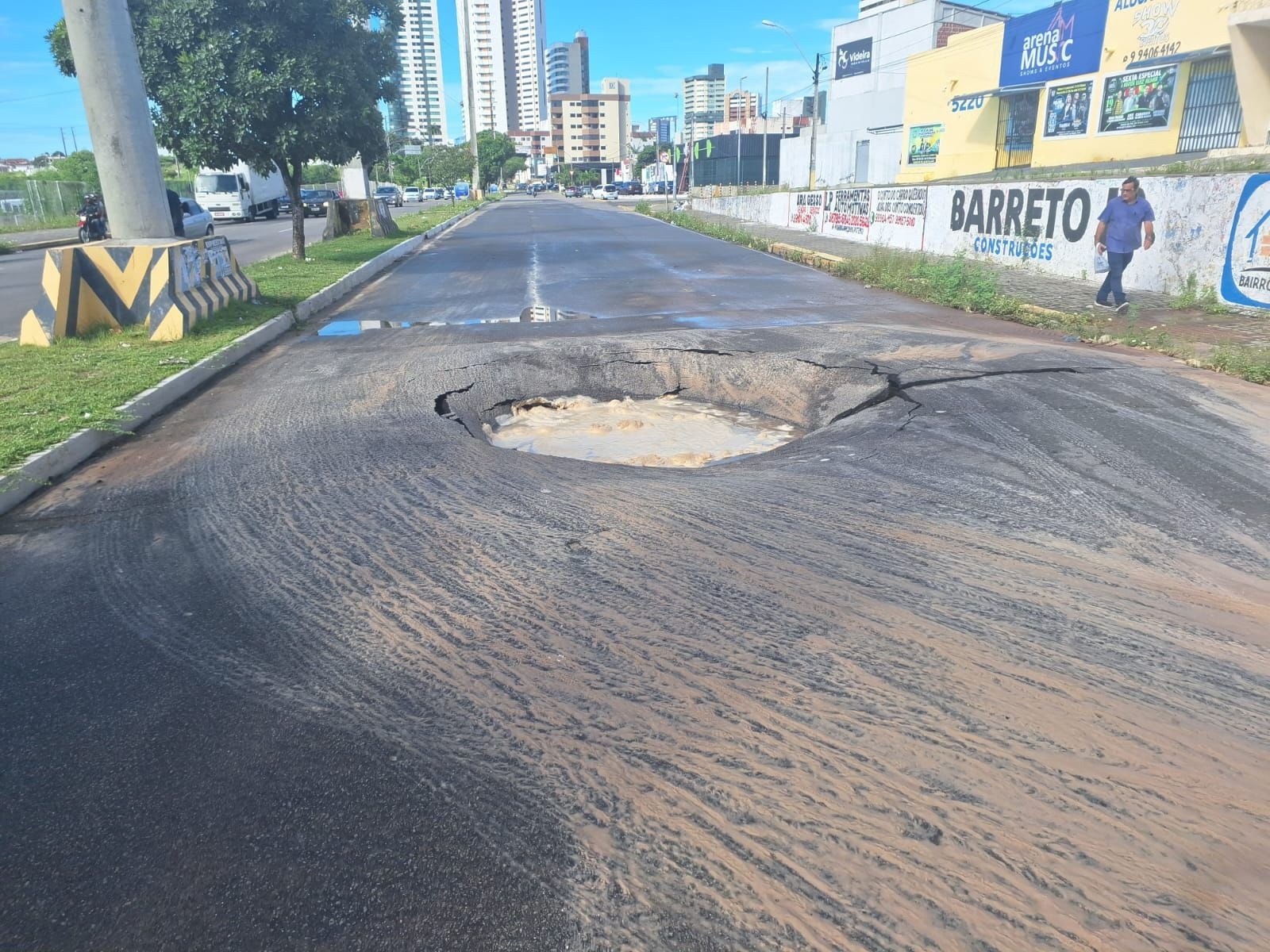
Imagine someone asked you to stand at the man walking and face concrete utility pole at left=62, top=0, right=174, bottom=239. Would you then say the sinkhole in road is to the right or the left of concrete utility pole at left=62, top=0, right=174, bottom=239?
left

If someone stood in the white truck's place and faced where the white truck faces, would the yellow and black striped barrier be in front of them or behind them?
in front

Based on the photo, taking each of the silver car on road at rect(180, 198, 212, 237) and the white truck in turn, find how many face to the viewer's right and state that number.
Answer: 0

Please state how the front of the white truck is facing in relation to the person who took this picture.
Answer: facing the viewer and to the left of the viewer

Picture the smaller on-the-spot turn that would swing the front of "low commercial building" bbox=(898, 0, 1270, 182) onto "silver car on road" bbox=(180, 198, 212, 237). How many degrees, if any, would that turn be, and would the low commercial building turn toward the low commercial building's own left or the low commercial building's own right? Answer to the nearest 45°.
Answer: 0° — it already faces it

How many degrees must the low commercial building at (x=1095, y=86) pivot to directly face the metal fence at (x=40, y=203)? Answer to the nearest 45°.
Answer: approximately 45° to its right

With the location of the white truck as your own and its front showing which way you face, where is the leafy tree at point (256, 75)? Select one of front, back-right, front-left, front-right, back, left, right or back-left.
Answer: front-left

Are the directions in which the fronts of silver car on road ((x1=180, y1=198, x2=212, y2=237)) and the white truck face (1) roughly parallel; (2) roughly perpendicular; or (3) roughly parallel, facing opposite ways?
roughly parallel

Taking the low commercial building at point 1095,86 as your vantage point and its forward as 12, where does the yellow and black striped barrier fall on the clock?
The yellow and black striped barrier is roughly at 11 o'clock from the low commercial building.

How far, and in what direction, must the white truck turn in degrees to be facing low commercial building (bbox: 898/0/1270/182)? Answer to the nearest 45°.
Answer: approximately 90° to its left

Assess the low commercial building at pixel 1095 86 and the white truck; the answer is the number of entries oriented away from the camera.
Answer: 0

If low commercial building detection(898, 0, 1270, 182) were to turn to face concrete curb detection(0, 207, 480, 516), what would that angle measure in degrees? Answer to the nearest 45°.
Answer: approximately 45° to its left

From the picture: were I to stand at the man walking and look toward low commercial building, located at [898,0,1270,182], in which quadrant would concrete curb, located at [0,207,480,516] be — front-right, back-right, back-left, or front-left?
back-left

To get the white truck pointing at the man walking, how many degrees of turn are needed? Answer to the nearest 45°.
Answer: approximately 45° to its left

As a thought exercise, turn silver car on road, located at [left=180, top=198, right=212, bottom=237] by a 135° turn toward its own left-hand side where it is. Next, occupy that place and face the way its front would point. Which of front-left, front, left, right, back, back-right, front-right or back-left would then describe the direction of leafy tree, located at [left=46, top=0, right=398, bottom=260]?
right

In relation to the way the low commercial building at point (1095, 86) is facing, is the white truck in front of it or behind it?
in front

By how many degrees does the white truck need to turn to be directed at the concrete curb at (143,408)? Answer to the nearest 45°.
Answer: approximately 45° to its left
